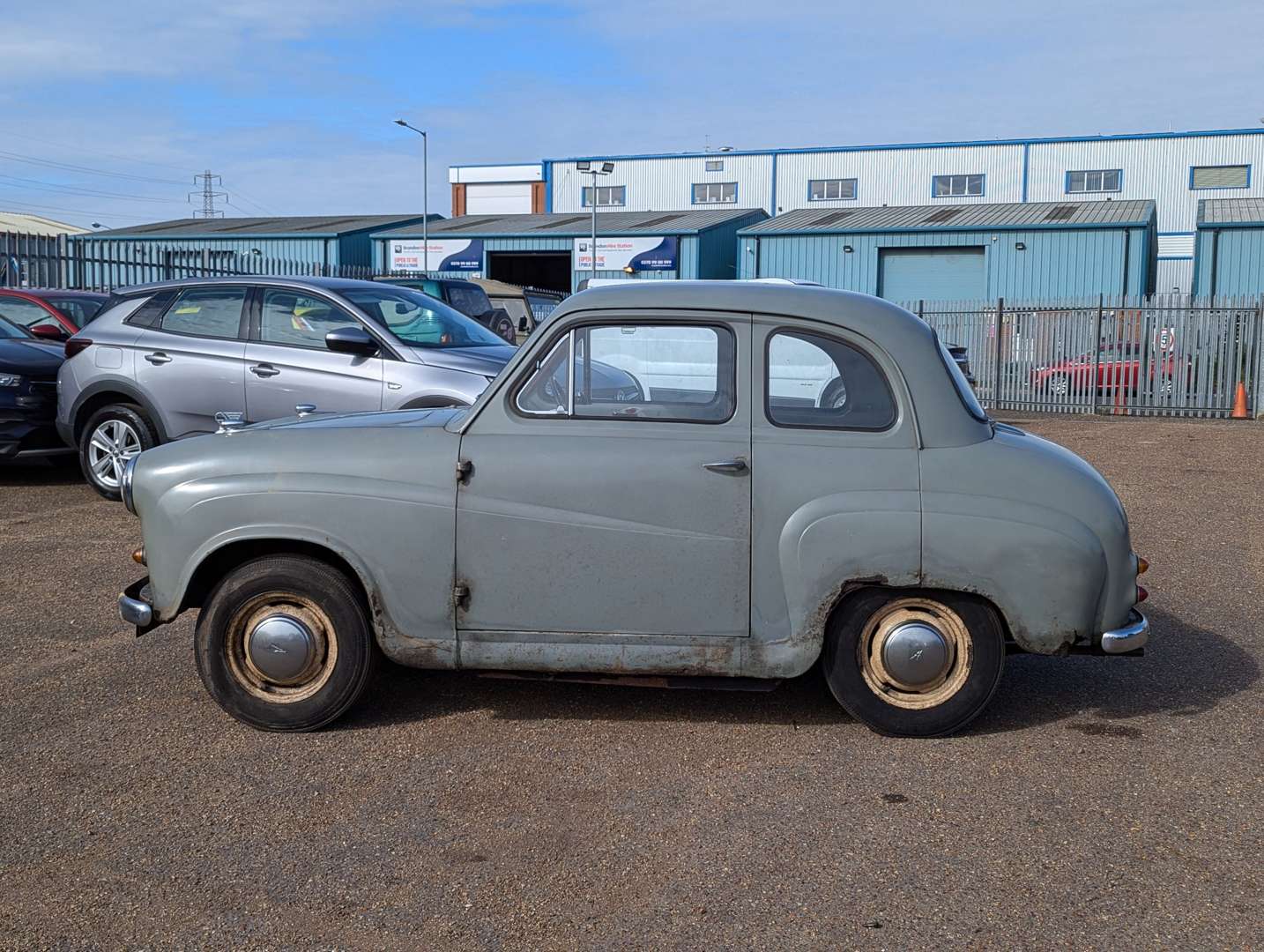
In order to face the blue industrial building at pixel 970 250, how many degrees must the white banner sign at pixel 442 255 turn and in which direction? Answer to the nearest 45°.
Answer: approximately 45° to its left

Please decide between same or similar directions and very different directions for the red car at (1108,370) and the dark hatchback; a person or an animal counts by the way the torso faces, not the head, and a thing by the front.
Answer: very different directions

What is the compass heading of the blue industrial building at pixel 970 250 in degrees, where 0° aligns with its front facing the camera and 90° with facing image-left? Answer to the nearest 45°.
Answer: approximately 0°

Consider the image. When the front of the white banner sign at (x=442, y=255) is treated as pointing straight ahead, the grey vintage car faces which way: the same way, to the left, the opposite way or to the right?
to the right

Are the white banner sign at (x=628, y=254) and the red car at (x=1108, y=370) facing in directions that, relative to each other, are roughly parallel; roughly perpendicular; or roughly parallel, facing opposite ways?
roughly perpendicular

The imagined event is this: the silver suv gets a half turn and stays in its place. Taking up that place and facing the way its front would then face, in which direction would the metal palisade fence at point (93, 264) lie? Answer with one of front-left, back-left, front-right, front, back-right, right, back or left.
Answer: front-right

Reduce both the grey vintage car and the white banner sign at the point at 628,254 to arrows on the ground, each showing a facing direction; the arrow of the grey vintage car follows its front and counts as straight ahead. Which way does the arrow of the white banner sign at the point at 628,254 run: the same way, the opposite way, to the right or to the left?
to the left

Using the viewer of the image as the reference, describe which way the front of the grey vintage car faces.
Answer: facing to the left of the viewer

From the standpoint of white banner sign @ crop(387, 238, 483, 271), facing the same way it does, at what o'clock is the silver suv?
The silver suv is roughly at 12 o'clock from the white banner sign.

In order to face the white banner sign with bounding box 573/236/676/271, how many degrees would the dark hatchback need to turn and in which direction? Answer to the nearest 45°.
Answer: approximately 90° to its left
